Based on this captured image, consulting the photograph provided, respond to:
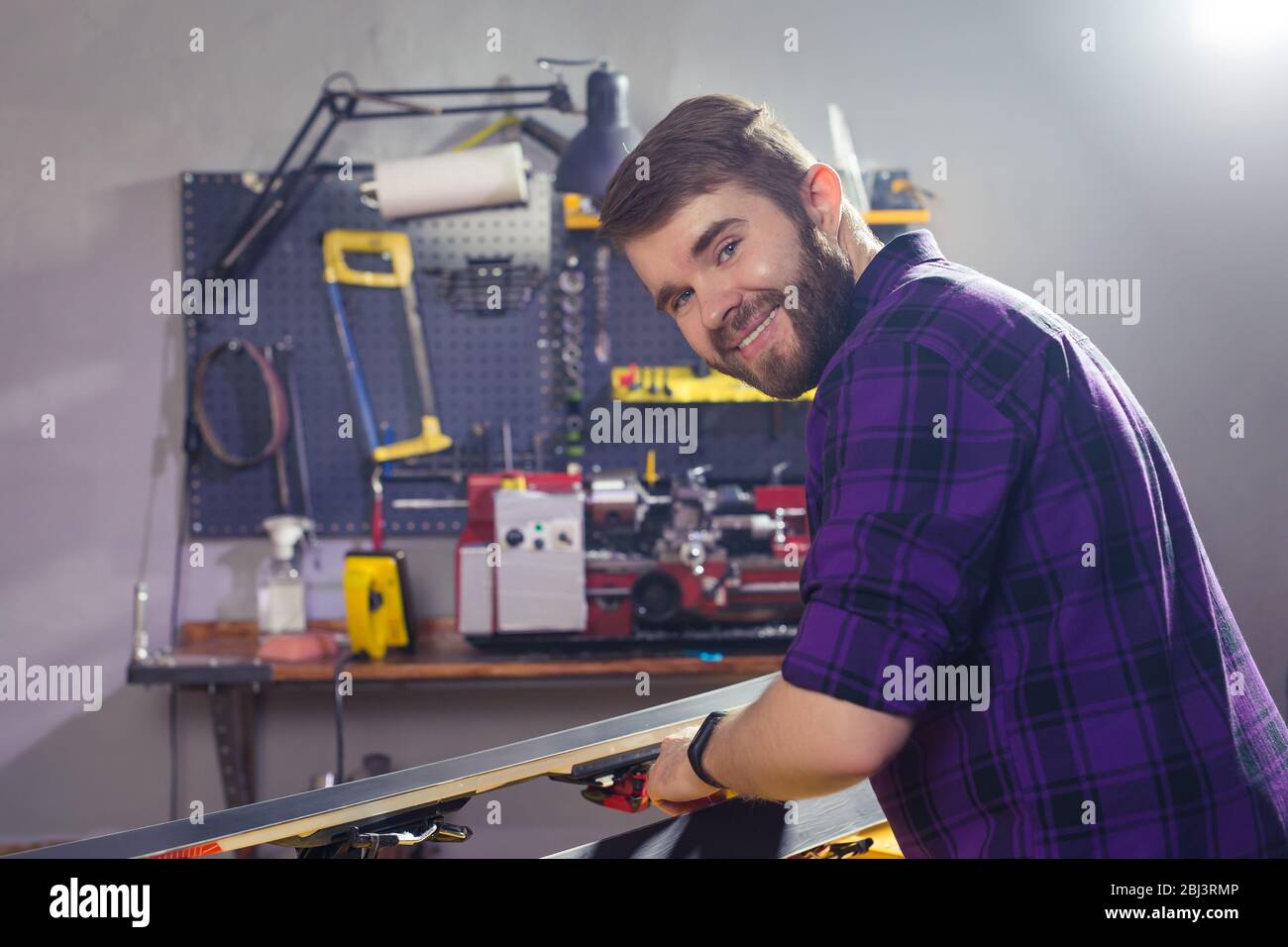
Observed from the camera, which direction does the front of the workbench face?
facing the viewer

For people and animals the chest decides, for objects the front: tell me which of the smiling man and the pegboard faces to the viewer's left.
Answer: the smiling man

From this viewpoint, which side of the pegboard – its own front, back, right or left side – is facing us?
front

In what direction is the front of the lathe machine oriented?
toward the camera

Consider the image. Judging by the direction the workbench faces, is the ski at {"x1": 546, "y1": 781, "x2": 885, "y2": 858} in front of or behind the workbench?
in front

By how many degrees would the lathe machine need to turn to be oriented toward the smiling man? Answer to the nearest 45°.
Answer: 0° — it already faces them

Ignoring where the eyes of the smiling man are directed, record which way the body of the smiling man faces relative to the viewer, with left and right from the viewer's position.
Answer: facing to the left of the viewer

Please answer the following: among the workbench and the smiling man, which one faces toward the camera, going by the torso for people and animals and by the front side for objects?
the workbench

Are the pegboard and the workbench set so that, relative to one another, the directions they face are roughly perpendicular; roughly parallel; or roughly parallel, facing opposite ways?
roughly parallel

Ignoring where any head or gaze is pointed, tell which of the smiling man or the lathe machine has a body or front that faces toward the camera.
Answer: the lathe machine
